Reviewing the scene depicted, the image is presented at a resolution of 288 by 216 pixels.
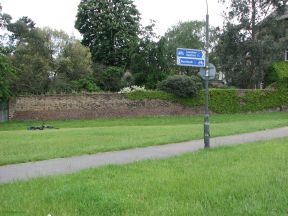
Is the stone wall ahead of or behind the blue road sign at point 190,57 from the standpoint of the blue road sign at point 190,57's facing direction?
behind

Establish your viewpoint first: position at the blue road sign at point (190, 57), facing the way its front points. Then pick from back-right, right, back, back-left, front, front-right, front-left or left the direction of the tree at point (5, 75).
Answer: back-right

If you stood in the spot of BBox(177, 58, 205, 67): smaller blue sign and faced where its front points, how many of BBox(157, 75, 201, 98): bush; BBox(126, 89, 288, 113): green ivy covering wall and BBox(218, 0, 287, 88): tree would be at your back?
3

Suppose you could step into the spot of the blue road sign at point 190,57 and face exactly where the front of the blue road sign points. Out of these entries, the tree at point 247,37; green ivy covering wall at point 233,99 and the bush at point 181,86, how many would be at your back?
3

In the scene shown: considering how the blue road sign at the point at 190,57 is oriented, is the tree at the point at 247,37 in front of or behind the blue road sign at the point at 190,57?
behind

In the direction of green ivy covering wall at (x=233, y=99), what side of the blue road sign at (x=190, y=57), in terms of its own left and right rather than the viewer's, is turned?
back

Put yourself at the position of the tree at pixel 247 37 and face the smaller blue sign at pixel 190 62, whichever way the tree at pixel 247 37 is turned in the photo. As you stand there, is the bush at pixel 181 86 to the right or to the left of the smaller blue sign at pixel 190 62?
right

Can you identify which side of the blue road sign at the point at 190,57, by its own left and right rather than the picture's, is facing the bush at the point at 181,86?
back

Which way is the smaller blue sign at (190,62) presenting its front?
toward the camera

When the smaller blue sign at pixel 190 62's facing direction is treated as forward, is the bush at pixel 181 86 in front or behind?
behind

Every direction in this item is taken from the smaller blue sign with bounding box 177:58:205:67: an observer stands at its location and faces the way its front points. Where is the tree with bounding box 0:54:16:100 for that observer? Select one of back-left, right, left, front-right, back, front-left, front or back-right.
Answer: back-right

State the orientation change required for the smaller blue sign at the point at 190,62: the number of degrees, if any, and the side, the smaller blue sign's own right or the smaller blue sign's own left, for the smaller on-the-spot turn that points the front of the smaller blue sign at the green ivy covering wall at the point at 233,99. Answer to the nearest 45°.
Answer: approximately 180°
